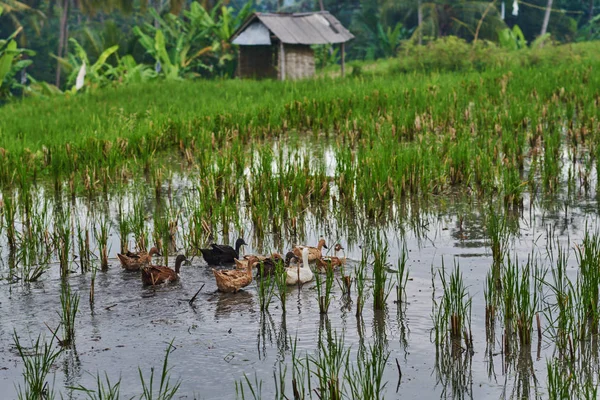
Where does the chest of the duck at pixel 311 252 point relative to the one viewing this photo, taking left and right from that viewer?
facing to the right of the viewer

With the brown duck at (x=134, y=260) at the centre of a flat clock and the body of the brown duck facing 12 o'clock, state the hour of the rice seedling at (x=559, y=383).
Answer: The rice seedling is roughly at 2 o'clock from the brown duck.

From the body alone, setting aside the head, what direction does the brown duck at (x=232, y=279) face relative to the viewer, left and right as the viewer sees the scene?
facing to the right of the viewer

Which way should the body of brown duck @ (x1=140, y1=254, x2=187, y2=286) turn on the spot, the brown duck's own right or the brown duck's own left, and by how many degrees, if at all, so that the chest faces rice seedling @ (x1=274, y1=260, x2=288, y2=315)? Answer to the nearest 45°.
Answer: approximately 45° to the brown duck's own right

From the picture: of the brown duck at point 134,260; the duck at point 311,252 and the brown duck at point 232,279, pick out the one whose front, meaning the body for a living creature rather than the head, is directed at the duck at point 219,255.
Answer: the brown duck at point 134,260

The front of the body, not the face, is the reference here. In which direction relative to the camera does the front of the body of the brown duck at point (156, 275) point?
to the viewer's right

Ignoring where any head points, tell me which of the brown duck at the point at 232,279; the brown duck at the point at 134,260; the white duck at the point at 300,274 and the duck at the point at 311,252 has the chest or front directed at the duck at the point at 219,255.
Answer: the brown duck at the point at 134,260

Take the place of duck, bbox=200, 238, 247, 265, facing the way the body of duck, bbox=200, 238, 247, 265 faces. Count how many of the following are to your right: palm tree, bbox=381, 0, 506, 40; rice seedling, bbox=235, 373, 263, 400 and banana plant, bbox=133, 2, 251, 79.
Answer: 1

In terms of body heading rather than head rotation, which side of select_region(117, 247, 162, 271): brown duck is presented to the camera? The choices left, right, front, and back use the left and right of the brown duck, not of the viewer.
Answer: right

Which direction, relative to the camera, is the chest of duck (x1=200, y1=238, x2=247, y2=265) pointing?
to the viewer's right

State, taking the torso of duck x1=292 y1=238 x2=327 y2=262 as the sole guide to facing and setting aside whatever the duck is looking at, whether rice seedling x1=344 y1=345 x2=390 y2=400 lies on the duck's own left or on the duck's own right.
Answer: on the duck's own right
